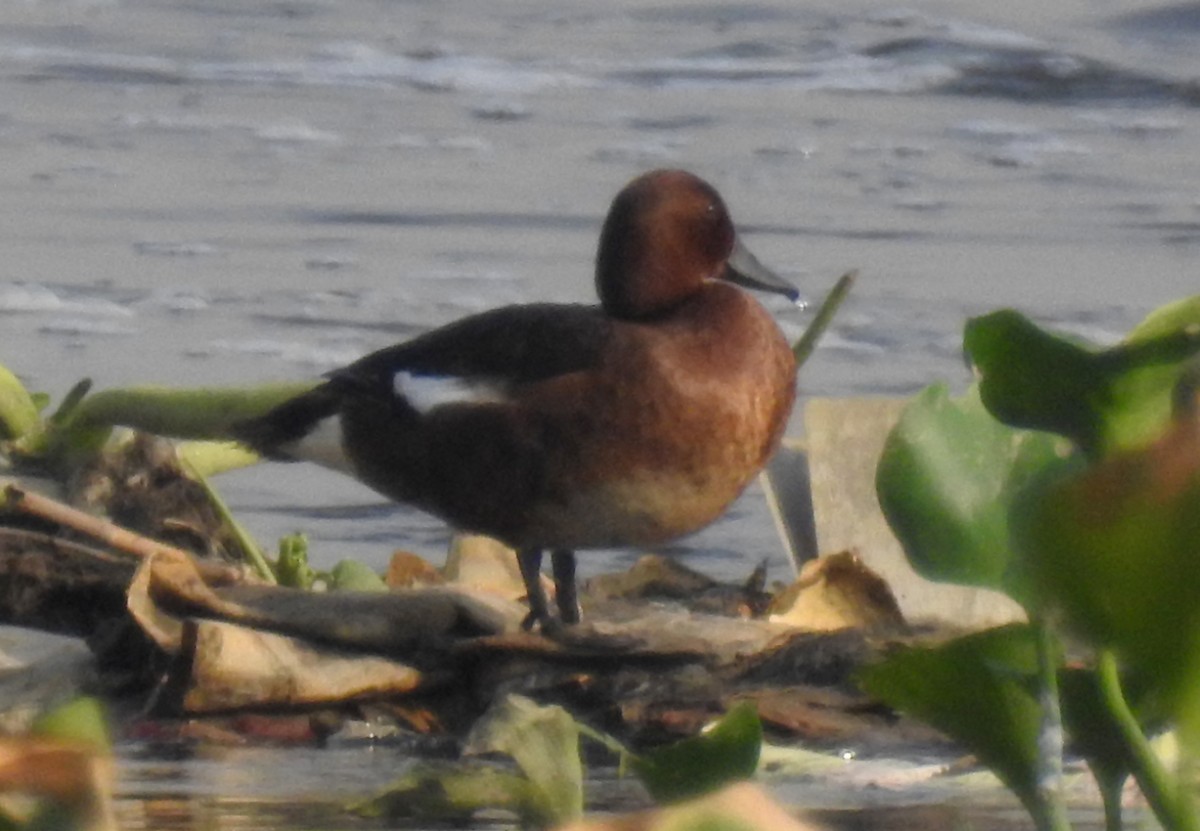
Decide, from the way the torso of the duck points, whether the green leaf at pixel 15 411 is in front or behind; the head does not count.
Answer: behind

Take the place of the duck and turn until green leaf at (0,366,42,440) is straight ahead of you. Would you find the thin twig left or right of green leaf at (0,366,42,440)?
left

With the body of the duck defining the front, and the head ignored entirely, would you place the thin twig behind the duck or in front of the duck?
behind

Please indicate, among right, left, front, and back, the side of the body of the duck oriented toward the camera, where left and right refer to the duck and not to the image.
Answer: right
